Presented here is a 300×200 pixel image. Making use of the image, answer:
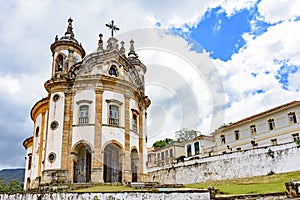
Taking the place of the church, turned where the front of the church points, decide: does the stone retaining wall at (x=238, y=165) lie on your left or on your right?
on your left

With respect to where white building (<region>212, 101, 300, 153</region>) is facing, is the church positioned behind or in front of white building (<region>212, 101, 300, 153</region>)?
in front

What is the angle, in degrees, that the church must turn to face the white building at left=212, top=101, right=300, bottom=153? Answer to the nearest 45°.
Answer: approximately 90° to its left

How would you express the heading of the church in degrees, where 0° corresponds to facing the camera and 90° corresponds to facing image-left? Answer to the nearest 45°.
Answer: approximately 315°

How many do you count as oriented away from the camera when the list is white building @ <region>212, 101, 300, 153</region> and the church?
0

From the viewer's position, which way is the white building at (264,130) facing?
facing the viewer and to the left of the viewer
